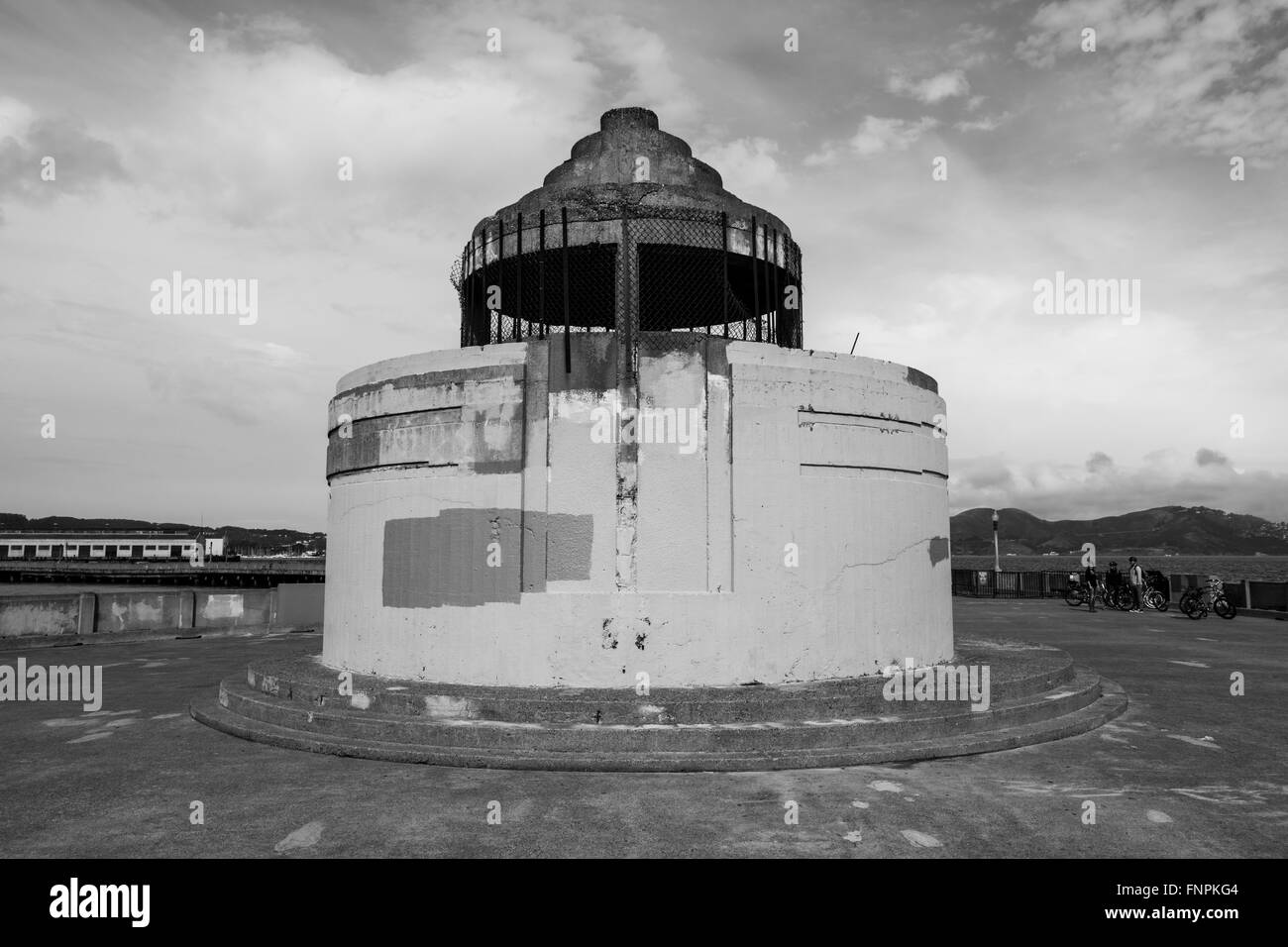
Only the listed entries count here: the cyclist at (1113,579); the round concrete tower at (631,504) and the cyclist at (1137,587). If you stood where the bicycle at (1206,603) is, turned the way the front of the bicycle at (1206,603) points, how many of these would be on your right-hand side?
1
